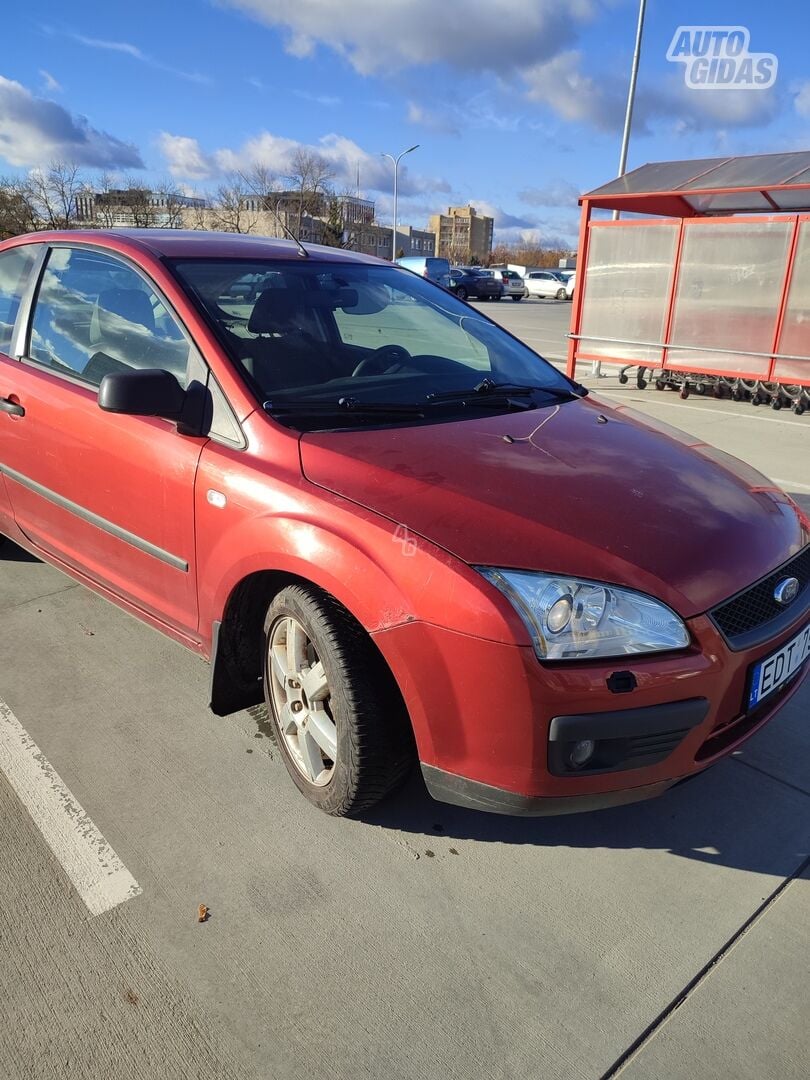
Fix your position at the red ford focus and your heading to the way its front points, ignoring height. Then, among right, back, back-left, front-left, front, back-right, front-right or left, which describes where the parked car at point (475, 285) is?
back-left

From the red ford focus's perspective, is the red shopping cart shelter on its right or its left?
on its left

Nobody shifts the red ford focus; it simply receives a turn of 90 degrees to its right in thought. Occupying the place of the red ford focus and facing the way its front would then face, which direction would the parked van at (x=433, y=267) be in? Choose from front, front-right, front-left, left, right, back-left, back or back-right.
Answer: back-right

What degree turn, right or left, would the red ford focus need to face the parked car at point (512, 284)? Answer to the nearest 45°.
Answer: approximately 135° to its left

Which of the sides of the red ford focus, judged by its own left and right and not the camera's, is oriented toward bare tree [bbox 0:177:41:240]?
back

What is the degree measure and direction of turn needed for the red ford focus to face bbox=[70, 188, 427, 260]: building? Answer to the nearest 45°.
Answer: approximately 135° to its left

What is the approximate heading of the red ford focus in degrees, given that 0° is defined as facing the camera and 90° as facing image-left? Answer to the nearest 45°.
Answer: approximately 315°

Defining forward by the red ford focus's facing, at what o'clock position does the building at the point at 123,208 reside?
The building is roughly at 7 o'clock from the red ford focus.
